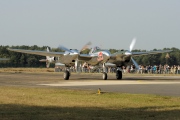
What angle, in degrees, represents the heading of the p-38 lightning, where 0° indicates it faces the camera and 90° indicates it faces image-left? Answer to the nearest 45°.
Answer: approximately 315°
